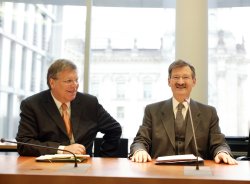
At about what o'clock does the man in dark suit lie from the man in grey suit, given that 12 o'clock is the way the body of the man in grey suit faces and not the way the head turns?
The man in dark suit is roughly at 3 o'clock from the man in grey suit.

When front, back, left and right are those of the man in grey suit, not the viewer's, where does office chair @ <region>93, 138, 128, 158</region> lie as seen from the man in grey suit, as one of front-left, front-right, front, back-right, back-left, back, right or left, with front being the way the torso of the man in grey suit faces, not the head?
back-right

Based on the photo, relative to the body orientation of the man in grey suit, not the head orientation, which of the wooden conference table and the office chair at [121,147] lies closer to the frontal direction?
the wooden conference table

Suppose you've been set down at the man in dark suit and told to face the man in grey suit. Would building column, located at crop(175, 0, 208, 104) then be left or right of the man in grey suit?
left

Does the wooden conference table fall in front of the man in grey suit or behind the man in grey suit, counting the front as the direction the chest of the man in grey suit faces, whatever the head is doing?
in front

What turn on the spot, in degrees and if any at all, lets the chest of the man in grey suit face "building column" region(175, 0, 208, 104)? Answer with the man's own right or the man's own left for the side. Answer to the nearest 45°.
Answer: approximately 180°

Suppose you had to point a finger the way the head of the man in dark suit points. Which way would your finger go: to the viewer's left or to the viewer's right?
to the viewer's right

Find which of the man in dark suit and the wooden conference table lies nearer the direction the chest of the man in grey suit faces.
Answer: the wooden conference table

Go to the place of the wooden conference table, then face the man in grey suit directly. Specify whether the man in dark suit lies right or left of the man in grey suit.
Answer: left

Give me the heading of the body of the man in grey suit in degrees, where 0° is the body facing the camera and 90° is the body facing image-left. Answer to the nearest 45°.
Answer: approximately 0°

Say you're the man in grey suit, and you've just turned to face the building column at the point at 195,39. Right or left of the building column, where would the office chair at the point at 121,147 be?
left
